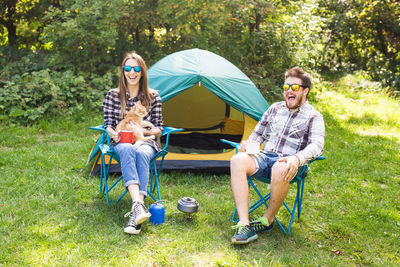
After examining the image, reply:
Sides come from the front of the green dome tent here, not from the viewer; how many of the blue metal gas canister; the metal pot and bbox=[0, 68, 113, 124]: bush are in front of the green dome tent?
2

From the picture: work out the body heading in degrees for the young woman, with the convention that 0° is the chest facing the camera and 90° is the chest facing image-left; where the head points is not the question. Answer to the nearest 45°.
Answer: approximately 0°

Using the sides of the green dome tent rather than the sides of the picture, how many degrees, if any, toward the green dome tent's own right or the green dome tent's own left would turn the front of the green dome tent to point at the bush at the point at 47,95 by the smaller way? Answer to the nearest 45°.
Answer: approximately 135° to the green dome tent's own right

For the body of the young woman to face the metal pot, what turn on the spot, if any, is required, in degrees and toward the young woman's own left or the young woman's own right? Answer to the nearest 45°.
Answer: approximately 45° to the young woman's own left

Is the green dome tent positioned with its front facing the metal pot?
yes

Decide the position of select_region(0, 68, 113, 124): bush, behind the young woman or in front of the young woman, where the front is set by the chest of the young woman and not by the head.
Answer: behind

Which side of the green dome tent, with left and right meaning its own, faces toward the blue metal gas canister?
front

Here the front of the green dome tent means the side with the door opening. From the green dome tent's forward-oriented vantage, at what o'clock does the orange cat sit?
The orange cat is roughly at 1 o'clock from the green dome tent.

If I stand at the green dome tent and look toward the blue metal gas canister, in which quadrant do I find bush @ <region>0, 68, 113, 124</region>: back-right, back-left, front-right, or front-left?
back-right

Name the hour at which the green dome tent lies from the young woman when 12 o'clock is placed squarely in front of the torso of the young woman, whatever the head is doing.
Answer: The green dome tent is roughly at 7 o'clock from the young woman.

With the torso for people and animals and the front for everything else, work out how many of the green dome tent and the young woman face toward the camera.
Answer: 2
